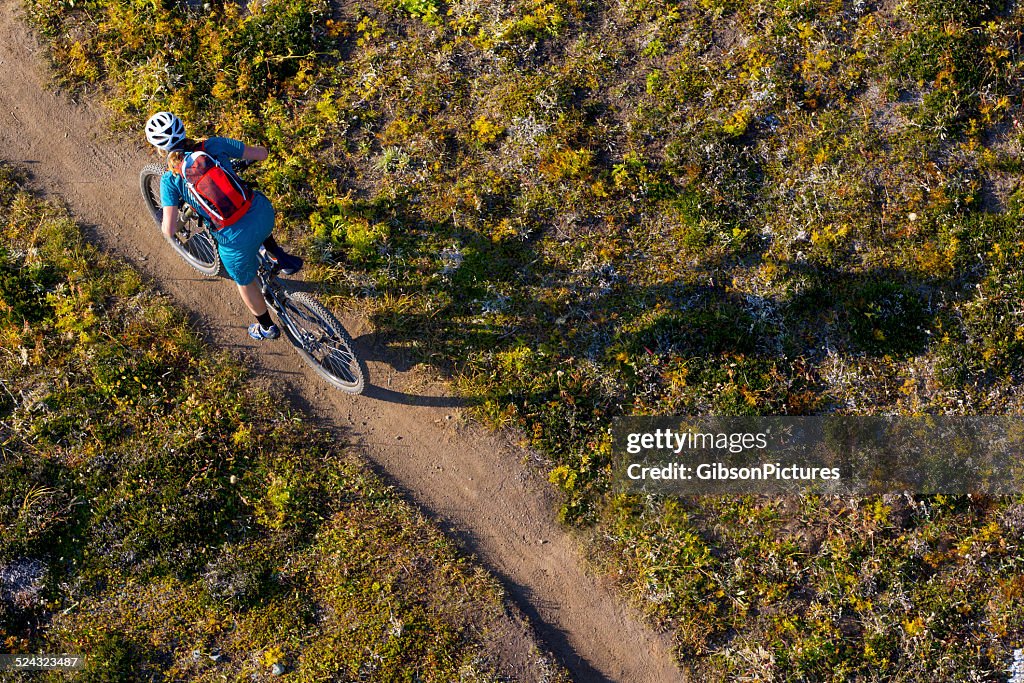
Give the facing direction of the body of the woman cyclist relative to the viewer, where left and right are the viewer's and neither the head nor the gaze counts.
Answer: facing away from the viewer and to the left of the viewer

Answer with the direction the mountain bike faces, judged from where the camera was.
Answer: facing away from the viewer and to the left of the viewer

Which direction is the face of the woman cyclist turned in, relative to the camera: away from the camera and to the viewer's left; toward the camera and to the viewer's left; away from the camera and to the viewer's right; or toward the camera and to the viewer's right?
away from the camera and to the viewer's left
